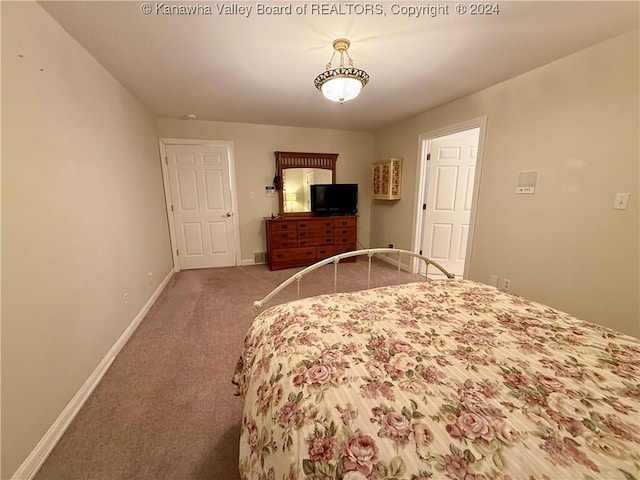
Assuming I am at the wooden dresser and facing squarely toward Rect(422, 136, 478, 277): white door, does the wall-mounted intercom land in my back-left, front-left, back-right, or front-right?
front-right

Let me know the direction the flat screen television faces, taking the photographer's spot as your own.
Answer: facing the viewer

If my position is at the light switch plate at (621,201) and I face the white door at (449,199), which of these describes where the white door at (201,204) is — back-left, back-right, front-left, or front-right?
front-left

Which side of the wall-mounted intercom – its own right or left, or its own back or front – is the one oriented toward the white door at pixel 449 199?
right

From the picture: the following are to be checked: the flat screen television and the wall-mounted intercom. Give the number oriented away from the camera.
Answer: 0

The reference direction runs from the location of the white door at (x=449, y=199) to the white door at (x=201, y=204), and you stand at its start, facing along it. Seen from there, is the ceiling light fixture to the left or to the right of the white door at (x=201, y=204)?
left

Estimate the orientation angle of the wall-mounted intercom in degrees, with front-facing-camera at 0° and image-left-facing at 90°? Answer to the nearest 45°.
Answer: approximately 45°

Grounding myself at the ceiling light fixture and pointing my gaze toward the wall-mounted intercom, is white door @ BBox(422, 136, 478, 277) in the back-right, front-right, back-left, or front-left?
front-left

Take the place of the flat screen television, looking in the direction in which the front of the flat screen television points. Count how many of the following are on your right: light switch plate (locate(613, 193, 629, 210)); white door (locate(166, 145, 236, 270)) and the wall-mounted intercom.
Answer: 1

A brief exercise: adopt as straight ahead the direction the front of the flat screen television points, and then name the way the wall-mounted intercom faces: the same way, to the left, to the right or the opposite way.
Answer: to the right

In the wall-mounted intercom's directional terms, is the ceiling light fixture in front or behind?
in front

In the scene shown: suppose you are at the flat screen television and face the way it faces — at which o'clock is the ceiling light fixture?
The ceiling light fixture is roughly at 12 o'clock from the flat screen television.

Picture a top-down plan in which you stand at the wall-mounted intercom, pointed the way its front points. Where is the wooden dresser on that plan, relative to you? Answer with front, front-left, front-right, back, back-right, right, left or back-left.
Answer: front-right

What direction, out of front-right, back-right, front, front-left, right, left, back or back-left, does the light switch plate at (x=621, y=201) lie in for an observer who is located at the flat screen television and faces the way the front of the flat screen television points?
front-left

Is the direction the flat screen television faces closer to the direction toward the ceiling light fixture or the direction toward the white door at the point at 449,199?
the ceiling light fixture

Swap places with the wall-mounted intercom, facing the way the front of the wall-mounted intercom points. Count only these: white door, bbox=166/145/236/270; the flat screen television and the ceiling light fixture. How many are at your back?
0

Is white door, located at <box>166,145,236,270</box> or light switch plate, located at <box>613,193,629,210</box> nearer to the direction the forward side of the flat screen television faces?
the light switch plate

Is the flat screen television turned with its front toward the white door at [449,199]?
no

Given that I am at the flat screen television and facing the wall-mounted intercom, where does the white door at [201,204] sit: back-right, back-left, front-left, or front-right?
back-right

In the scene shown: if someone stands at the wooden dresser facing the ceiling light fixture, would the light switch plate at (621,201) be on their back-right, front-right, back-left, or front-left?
front-left

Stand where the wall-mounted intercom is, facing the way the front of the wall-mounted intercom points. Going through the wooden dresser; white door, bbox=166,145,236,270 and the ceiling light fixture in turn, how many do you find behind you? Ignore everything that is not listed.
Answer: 0
